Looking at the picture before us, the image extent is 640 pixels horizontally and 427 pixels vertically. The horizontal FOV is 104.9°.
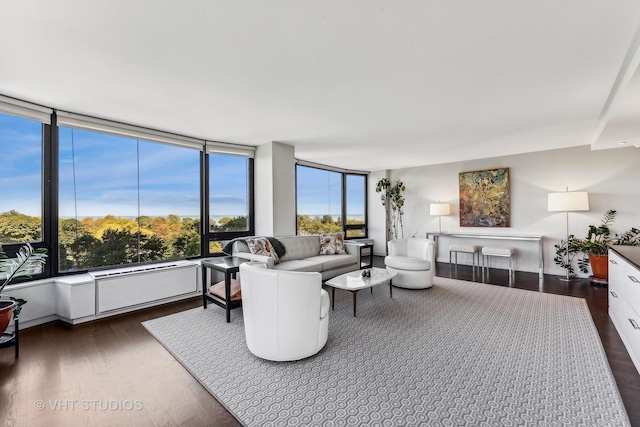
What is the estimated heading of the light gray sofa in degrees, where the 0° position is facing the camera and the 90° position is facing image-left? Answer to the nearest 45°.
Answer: approximately 315°

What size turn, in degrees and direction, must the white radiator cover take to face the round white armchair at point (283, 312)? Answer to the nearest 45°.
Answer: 0° — it already faces it

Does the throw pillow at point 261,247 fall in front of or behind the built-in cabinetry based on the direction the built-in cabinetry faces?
in front

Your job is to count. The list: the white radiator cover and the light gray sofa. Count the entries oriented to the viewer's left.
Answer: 0

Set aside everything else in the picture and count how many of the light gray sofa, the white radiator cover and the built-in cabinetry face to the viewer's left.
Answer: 1

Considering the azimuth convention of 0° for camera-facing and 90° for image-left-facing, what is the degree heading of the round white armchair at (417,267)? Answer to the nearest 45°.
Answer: approximately 45°

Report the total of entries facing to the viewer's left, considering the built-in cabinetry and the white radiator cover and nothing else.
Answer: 1

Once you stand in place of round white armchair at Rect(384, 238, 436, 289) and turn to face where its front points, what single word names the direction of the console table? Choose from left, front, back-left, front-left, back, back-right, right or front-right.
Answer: back

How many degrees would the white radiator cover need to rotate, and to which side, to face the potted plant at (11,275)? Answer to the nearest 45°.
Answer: approximately 90° to its right

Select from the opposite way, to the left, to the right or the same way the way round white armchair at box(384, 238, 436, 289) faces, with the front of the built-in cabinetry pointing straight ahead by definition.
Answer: to the left

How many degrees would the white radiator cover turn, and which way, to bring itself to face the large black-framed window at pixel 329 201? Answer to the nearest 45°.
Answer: approximately 45° to its left
